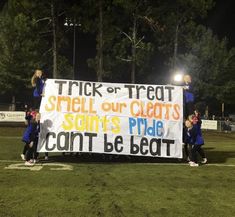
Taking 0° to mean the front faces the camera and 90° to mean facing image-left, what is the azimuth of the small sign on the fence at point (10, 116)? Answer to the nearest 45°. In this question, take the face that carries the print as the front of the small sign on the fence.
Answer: approximately 0°

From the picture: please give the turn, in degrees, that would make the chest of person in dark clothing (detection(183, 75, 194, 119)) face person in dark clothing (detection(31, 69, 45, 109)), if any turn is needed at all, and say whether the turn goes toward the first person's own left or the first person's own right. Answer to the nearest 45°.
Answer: approximately 45° to the first person's own right

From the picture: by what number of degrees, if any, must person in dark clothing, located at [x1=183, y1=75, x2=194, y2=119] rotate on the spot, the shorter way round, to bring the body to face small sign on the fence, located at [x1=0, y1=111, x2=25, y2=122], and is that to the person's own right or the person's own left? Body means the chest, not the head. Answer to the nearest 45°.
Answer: approximately 90° to the person's own right

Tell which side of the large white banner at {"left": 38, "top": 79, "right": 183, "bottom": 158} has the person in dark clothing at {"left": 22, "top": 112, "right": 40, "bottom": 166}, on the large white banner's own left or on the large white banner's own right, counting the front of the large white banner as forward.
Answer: on the large white banner's own right

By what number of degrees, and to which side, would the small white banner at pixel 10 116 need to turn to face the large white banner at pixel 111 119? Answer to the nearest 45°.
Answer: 0° — it already faces it
